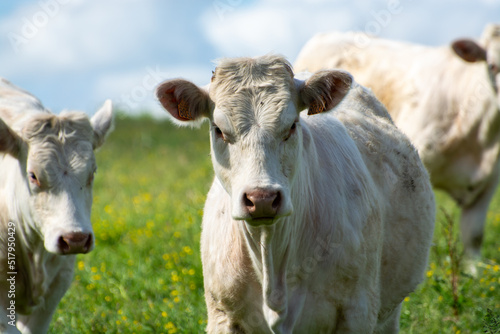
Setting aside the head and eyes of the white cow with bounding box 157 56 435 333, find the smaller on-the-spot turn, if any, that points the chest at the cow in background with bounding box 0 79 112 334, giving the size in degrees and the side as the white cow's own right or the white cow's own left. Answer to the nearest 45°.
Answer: approximately 90° to the white cow's own right

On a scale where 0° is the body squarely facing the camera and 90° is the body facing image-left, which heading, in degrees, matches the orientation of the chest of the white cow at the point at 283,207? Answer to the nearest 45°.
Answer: approximately 45°

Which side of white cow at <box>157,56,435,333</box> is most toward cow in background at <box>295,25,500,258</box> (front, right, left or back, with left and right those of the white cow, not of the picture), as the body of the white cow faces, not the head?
back

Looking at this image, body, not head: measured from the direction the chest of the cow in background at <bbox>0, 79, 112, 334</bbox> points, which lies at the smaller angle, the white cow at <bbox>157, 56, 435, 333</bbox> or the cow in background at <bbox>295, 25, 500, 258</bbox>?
the white cow

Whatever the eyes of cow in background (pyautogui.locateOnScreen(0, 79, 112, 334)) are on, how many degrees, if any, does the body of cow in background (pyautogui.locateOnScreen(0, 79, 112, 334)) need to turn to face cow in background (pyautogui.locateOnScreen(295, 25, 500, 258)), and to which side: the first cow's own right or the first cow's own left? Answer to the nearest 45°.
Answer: approximately 45° to the first cow's own left
